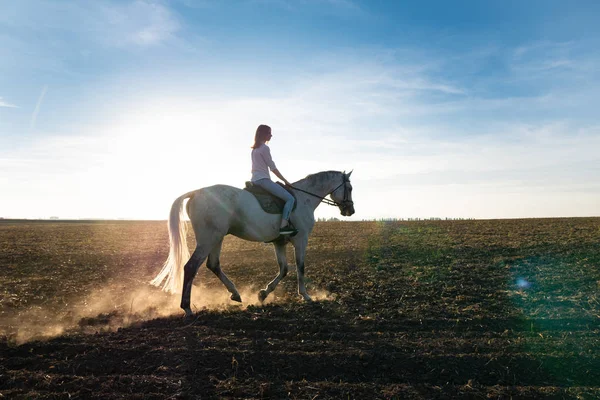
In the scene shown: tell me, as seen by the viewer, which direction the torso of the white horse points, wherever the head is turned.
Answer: to the viewer's right

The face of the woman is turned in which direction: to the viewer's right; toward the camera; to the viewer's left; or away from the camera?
to the viewer's right

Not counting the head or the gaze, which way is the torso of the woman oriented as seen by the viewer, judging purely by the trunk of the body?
to the viewer's right
